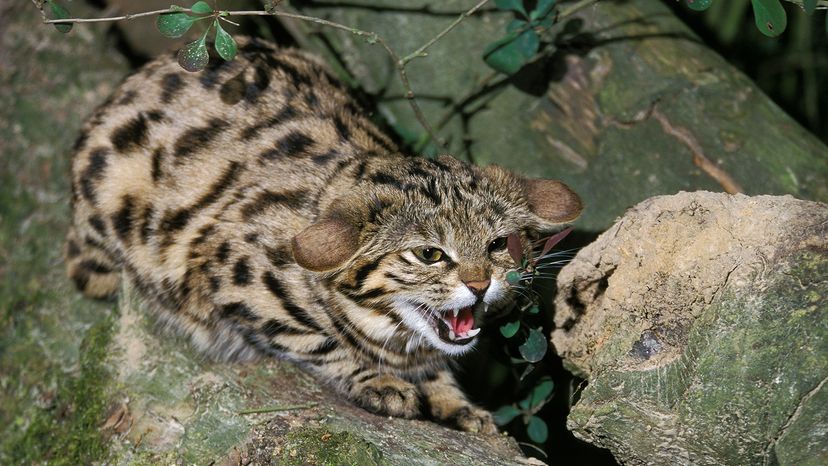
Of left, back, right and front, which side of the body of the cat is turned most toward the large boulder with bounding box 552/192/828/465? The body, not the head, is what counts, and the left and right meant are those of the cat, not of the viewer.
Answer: front

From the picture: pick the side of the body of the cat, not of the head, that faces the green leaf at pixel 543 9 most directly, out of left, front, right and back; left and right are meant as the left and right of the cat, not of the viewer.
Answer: left

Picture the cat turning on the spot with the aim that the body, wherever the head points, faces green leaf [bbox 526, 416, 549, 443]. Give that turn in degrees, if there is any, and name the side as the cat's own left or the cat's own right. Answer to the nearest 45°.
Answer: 0° — it already faces it

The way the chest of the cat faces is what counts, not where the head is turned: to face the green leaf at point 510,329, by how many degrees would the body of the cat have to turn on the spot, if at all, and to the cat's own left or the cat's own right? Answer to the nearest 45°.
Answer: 0° — it already faces it

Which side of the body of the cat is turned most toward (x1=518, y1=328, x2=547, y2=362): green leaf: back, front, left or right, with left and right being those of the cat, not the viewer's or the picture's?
front

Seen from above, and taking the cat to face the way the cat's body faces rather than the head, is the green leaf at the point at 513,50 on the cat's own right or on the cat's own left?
on the cat's own left

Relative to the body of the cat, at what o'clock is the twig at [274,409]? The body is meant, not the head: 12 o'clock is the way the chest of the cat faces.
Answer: The twig is roughly at 2 o'clock from the cat.

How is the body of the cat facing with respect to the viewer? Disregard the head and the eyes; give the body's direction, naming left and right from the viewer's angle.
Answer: facing the viewer and to the right of the viewer
